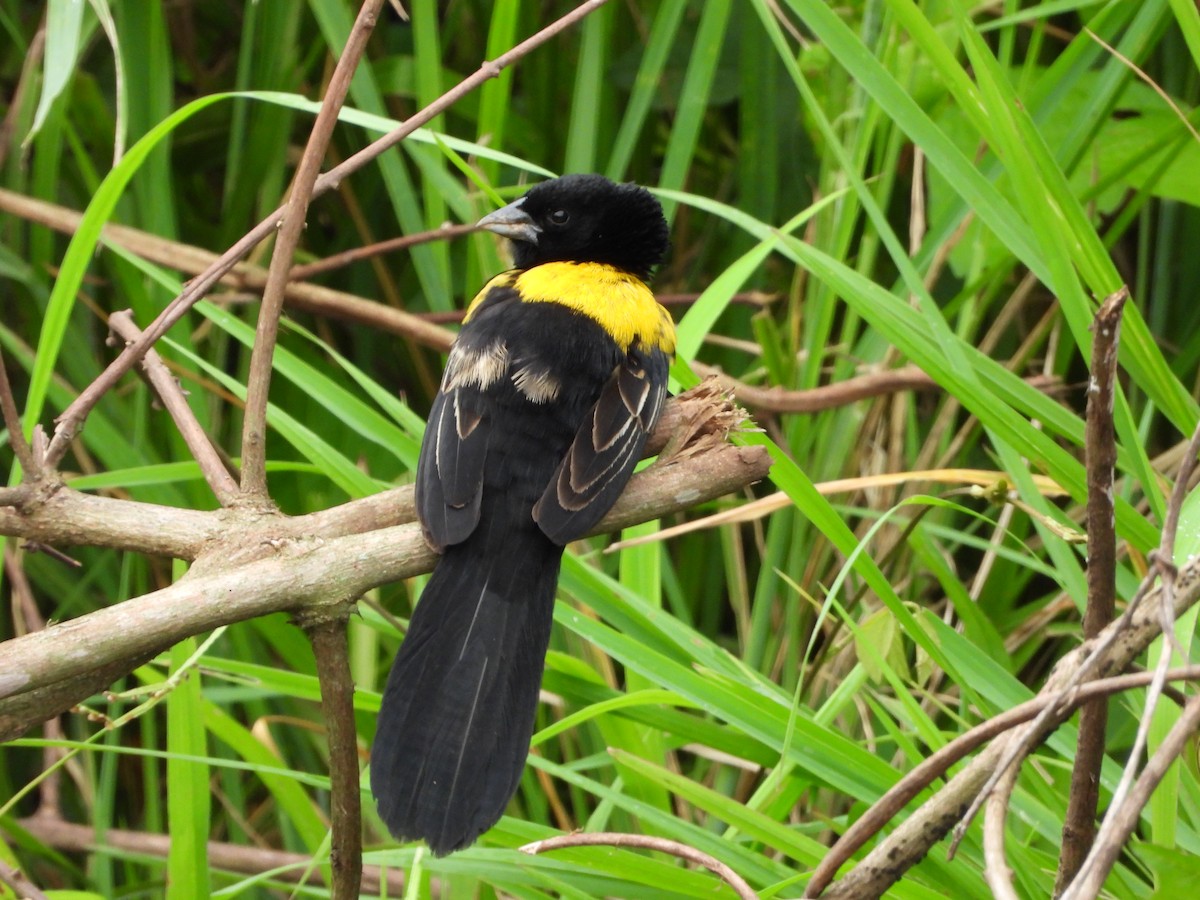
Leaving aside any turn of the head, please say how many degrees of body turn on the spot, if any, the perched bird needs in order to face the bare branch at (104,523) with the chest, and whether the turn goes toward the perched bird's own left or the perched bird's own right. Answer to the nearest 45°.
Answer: approximately 135° to the perched bird's own left

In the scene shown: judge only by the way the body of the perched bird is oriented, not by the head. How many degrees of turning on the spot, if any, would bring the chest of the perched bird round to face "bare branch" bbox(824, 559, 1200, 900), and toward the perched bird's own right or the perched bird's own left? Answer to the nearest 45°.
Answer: approximately 135° to the perched bird's own right

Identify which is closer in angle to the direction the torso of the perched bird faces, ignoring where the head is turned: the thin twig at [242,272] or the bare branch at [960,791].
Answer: the thin twig

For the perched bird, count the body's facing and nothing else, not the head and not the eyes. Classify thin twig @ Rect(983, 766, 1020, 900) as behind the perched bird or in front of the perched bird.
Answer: behind

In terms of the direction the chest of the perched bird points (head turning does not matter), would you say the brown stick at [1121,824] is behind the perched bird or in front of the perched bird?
behind

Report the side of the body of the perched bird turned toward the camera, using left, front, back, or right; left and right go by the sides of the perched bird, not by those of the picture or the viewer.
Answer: back
